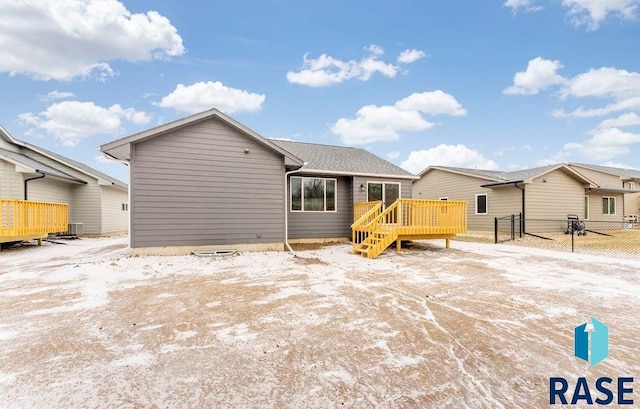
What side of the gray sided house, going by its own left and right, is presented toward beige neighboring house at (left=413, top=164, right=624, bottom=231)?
right

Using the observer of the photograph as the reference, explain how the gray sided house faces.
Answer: facing away from the viewer

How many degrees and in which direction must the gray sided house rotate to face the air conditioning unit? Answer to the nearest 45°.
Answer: approximately 45° to its left

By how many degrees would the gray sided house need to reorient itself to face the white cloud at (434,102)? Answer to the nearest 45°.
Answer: approximately 45° to its right

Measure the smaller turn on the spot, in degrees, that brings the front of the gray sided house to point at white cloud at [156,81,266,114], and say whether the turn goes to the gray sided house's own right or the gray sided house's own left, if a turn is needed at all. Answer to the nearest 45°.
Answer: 0° — it already faces it

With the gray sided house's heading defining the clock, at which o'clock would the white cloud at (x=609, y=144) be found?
The white cloud is roughly at 2 o'clock from the gray sided house.
